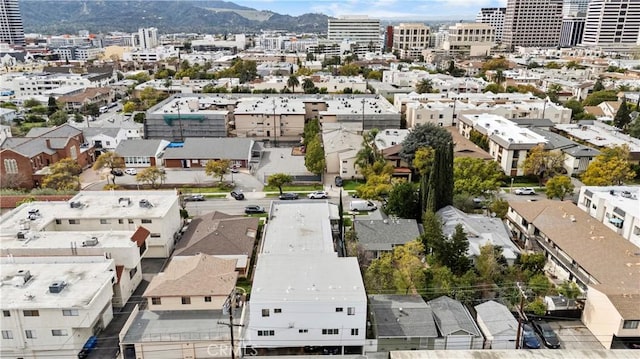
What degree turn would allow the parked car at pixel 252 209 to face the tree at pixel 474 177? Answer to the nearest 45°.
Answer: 0° — it already faces it

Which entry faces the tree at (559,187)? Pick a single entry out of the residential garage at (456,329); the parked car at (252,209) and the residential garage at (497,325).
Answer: the parked car

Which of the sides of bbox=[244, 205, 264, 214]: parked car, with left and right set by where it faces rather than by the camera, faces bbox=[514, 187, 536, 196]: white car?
front

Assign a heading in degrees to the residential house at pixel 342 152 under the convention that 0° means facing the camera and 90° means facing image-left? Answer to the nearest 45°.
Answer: approximately 0°

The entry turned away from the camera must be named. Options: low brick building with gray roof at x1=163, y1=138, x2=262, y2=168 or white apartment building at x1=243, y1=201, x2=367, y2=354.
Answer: the white apartment building

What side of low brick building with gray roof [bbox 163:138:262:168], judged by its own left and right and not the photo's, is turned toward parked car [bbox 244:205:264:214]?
front

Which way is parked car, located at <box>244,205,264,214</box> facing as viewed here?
to the viewer's right

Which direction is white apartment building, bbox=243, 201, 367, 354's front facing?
away from the camera

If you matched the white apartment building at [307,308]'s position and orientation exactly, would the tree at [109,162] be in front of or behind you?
in front

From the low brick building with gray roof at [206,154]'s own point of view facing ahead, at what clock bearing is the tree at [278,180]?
The tree is roughly at 11 o'clock from the low brick building with gray roof.

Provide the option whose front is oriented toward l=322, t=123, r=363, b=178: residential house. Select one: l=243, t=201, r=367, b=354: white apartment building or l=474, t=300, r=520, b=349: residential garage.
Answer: the white apartment building
